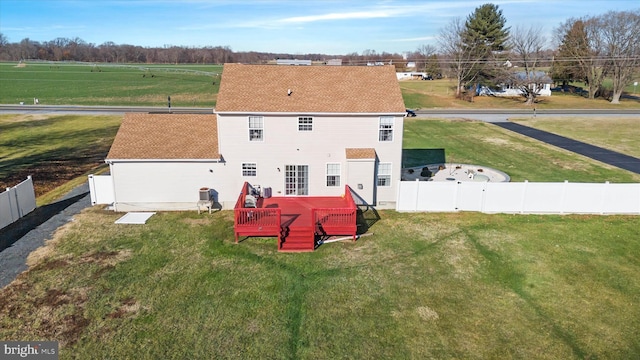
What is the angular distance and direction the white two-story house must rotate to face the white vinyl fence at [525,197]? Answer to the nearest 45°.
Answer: approximately 90° to its right

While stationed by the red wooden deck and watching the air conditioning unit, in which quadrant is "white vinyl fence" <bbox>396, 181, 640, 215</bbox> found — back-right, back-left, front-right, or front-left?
back-right

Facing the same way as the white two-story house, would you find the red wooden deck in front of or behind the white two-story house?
behind

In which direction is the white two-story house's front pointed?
away from the camera
